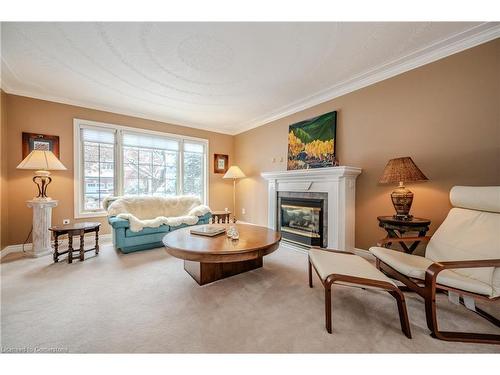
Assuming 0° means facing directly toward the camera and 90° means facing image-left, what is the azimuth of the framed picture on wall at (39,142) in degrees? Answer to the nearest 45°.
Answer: approximately 0°

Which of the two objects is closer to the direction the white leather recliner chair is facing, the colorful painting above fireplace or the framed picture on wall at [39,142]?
the framed picture on wall

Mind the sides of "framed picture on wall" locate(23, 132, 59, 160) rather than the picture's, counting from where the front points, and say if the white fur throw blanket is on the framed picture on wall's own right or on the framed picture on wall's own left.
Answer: on the framed picture on wall's own left

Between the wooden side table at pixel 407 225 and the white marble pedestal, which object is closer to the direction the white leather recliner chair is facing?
the white marble pedestal

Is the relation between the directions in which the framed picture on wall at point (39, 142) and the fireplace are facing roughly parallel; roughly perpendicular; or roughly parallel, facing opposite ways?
roughly perpendicular

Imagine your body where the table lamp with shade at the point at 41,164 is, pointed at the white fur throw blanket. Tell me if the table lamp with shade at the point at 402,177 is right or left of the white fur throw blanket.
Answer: right

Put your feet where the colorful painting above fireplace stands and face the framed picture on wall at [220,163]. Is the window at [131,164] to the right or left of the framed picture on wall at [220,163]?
left

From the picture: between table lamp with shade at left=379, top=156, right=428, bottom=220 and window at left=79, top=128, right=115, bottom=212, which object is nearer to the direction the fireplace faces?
the window

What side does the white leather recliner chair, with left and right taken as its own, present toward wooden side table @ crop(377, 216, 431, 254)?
right
